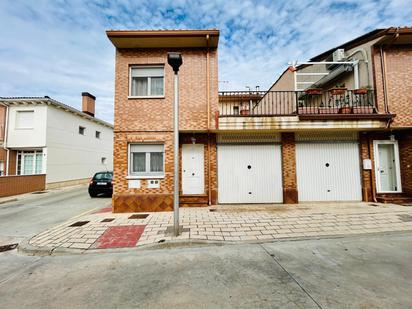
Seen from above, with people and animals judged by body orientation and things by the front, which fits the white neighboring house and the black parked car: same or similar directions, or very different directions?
very different directions

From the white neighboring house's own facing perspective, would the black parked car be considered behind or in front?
in front

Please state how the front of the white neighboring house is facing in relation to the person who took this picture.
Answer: facing the viewer

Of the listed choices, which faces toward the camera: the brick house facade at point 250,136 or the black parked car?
the brick house facade

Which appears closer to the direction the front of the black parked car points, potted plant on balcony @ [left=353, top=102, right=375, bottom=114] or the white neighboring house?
the white neighboring house

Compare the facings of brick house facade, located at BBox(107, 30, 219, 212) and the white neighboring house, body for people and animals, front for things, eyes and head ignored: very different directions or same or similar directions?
same or similar directions

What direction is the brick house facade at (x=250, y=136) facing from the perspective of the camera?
toward the camera

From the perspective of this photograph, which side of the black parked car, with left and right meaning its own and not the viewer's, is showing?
back

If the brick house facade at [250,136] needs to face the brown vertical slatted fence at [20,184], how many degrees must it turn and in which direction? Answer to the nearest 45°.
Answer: approximately 90° to its right

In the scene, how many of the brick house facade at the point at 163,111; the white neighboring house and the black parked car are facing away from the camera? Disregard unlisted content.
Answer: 1

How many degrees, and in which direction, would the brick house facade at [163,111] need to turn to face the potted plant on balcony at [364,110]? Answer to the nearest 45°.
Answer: approximately 90° to its left

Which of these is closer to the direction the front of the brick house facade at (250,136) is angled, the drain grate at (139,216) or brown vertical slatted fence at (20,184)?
the drain grate

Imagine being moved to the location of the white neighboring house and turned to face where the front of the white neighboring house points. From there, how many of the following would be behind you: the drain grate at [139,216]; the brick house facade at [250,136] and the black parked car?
0

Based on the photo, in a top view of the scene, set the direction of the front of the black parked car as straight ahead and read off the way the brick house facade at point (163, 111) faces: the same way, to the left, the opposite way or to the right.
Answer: the opposite way

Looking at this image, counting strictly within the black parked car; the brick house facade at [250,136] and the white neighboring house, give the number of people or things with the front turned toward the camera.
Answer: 2

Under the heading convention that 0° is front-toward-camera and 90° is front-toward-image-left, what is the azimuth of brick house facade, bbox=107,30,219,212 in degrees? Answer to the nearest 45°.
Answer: approximately 0°

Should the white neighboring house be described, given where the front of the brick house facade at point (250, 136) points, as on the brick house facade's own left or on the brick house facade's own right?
on the brick house facade's own right

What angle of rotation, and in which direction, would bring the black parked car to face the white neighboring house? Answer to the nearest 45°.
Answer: approximately 45° to its left
